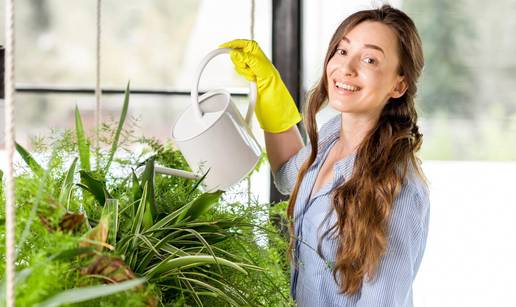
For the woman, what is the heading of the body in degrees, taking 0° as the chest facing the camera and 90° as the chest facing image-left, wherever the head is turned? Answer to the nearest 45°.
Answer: approximately 45°

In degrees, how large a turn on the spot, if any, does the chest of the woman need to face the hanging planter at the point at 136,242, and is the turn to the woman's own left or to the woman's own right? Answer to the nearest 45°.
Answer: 0° — they already face it

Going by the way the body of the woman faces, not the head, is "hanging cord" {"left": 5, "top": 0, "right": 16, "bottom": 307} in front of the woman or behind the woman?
in front
